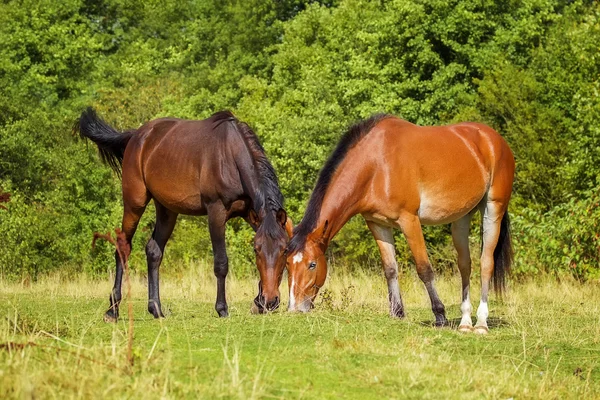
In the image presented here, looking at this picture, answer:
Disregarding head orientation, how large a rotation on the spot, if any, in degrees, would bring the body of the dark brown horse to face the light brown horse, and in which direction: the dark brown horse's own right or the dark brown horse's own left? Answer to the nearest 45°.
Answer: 0° — it already faces it

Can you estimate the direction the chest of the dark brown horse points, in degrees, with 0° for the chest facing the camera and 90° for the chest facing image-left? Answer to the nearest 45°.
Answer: approximately 315°
